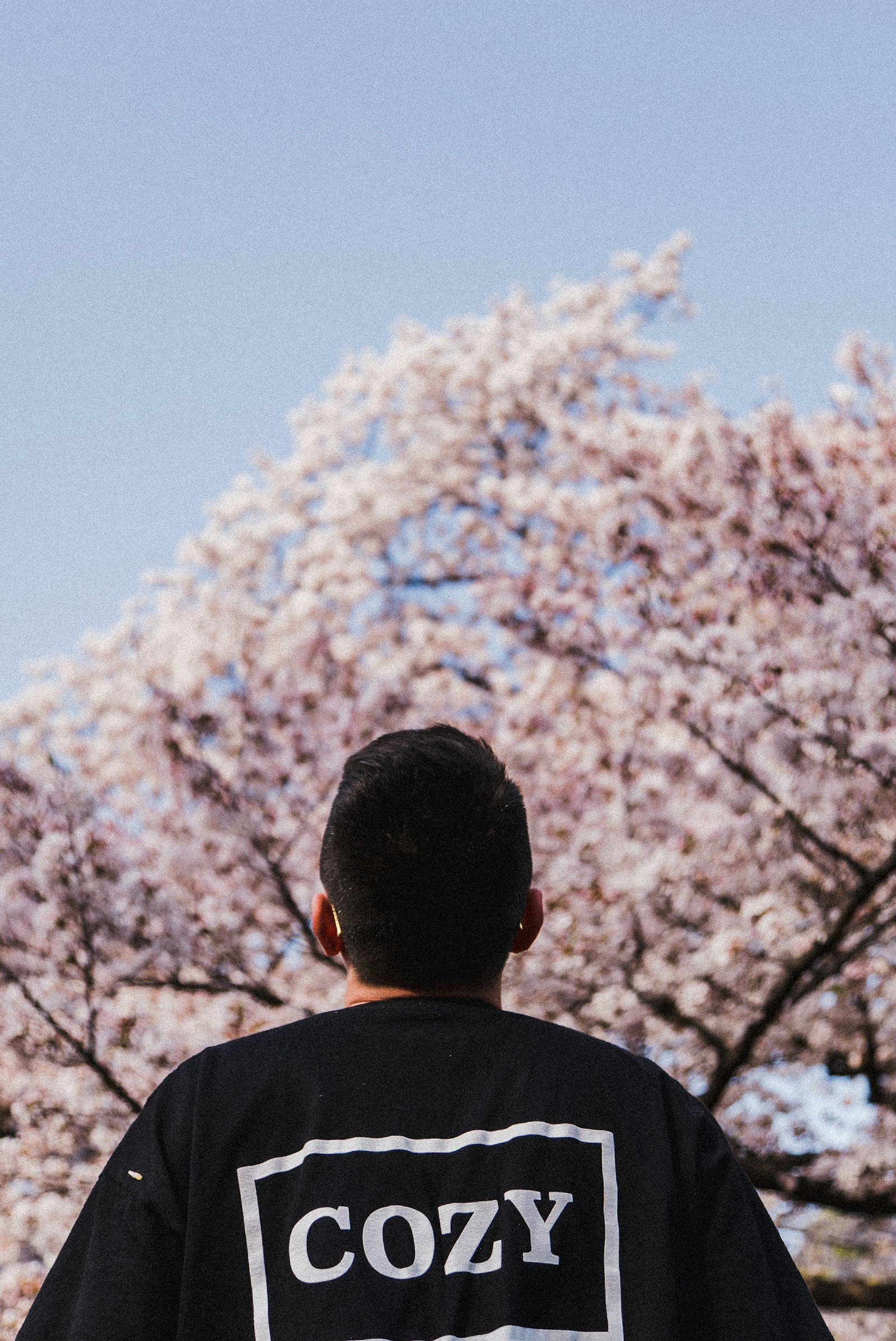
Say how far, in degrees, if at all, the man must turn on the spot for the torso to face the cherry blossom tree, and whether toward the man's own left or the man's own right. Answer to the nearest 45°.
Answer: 0° — they already face it

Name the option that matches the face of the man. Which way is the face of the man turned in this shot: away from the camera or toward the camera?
away from the camera

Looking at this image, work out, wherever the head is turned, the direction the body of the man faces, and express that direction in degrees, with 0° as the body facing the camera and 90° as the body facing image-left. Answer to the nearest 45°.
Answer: approximately 180°
